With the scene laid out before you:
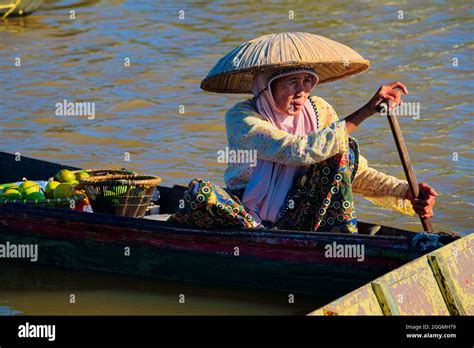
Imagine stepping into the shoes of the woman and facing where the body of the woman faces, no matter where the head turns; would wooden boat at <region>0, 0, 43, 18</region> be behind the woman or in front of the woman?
behind
